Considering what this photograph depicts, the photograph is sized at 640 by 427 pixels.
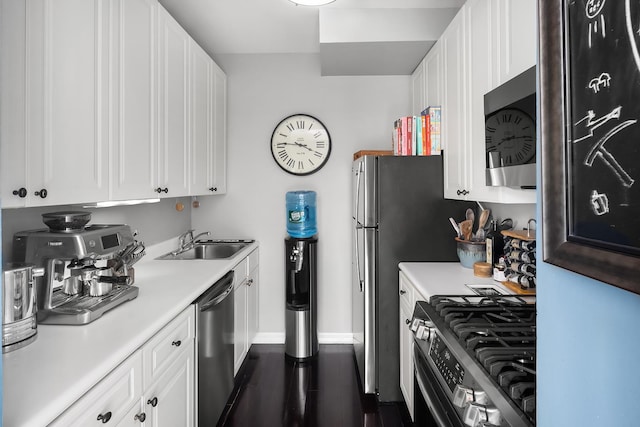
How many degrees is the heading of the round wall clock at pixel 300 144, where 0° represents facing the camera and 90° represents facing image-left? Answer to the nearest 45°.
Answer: approximately 0°

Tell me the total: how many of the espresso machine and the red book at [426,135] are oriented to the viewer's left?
0

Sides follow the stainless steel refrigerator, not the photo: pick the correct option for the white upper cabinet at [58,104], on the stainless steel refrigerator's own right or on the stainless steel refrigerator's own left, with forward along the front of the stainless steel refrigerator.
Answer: on the stainless steel refrigerator's own left

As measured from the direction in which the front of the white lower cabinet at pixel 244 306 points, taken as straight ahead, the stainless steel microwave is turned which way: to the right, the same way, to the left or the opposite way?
the opposite way

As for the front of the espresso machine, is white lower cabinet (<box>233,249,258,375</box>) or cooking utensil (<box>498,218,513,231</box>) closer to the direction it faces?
the cooking utensil

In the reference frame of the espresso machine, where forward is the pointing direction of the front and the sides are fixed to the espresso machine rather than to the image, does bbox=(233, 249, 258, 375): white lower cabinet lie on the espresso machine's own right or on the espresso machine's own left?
on the espresso machine's own left

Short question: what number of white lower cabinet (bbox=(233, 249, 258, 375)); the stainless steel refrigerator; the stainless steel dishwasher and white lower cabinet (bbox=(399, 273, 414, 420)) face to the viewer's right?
2

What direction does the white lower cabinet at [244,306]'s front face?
to the viewer's right

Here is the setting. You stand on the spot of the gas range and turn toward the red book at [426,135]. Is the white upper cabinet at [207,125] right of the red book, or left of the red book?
left

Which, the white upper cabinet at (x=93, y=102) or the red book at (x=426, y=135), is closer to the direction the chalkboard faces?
the white upper cabinet

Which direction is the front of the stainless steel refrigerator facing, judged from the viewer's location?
facing to the left of the viewer

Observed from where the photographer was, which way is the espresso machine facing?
facing the viewer and to the right of the viewer

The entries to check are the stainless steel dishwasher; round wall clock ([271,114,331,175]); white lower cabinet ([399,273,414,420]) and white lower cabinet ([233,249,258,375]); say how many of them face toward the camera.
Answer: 1

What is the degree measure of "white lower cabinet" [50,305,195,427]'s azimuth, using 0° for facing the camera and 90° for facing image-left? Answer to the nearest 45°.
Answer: approximately 315°

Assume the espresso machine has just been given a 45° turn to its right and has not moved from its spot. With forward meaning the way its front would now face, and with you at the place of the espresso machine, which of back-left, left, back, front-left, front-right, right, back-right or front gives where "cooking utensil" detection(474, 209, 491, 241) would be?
left
